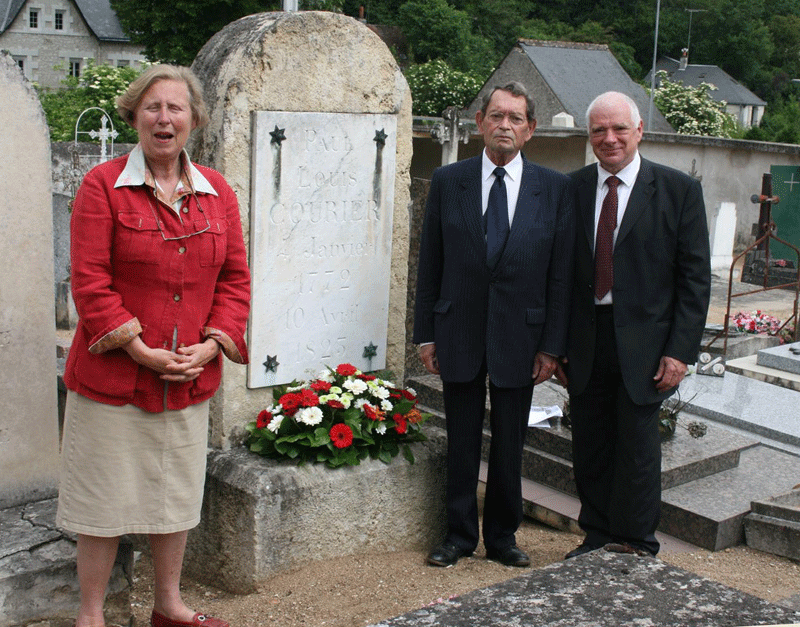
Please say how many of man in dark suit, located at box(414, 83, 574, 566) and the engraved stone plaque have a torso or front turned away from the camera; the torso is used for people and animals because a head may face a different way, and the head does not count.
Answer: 0

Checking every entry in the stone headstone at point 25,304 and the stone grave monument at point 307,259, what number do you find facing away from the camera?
0

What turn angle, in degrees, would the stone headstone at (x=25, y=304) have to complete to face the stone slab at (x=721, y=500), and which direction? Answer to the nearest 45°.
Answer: approximately 45° to its left

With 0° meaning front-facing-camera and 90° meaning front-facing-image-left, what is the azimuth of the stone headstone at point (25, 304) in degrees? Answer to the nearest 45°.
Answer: approximately 315°

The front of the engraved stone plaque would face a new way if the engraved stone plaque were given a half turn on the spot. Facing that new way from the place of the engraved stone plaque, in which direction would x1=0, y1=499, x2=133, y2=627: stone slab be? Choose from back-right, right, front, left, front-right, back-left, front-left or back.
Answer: left

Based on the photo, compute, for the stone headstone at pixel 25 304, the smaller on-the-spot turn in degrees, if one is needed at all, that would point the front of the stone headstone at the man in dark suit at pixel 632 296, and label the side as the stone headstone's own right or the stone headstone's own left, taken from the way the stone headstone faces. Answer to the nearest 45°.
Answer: approximately 45° to the stone headstone's own left

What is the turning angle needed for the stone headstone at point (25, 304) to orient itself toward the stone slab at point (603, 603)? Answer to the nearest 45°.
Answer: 0° — it already faces it

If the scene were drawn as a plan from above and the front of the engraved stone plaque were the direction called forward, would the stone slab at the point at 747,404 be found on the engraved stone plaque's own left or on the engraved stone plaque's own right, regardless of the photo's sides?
on the engraved stone plaque's own left

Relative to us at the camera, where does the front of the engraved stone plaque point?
facing the viewer and to the right of the viewer
